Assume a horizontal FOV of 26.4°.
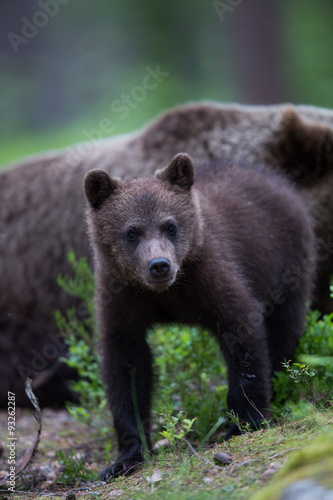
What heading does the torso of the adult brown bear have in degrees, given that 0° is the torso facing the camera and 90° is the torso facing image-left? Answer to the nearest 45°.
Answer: approximately 270°

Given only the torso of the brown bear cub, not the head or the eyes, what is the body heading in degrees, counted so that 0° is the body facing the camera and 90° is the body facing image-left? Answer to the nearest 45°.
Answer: approximately 45°

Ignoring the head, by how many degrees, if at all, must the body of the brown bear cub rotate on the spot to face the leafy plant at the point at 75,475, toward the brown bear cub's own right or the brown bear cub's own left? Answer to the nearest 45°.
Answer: approximately 45° to the brown bear cub's own right

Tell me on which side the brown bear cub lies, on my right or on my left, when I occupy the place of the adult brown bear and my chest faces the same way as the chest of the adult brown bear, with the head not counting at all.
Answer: on my right

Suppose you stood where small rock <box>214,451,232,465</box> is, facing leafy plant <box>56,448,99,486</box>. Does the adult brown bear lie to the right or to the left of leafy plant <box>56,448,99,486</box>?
right

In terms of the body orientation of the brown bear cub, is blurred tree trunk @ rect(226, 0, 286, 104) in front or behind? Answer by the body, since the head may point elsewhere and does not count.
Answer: behind

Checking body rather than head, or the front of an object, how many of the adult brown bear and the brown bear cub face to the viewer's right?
1

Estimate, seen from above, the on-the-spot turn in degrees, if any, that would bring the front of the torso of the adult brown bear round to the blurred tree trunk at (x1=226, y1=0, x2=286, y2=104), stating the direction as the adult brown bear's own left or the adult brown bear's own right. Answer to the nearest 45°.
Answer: approximately 45° to the adult brown bear's own left

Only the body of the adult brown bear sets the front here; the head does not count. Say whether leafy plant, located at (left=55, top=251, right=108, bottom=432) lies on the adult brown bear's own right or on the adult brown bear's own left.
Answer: on the adult brown bear's own right

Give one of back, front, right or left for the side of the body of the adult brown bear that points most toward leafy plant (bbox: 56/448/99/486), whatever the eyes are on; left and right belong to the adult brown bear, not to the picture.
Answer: right
